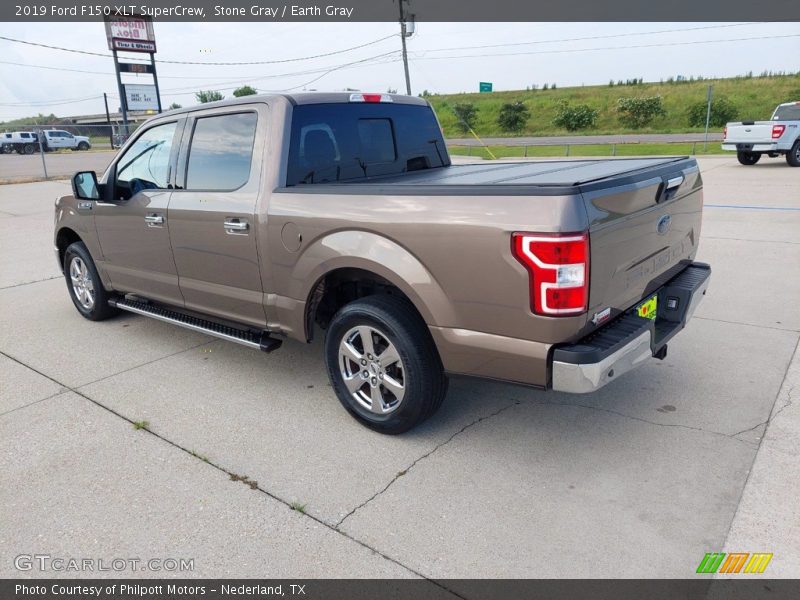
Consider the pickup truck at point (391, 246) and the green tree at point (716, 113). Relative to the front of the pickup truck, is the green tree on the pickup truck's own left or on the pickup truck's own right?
on the pickup truck's own right

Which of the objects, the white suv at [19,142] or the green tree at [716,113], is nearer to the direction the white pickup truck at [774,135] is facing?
the green tree

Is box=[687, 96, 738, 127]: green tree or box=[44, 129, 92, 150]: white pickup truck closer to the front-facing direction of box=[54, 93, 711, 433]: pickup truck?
the white pickup truck

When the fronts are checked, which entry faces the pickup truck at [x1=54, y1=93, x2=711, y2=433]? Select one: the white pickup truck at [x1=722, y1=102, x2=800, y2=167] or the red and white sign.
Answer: the red and white sign

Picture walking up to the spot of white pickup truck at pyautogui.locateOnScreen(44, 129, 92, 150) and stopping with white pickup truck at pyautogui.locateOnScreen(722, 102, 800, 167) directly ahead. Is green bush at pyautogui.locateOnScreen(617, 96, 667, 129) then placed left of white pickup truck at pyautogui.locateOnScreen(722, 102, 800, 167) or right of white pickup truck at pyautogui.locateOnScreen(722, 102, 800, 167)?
left

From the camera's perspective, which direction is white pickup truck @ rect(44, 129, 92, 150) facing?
to the viewer's right

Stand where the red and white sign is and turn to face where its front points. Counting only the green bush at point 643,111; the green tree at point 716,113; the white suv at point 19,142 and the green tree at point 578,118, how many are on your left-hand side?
3

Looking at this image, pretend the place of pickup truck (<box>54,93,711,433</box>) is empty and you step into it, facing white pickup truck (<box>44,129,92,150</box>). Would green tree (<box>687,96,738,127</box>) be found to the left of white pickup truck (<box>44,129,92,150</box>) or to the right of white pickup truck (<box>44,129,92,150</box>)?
right

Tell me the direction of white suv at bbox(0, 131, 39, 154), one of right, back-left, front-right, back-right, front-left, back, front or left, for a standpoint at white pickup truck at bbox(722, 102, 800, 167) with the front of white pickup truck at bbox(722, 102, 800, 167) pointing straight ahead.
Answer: back-left

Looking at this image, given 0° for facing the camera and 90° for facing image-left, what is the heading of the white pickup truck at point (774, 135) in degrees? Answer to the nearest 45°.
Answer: approximately 225°

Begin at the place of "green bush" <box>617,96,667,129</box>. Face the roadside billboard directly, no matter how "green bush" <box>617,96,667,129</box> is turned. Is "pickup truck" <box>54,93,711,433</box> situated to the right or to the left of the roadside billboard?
left

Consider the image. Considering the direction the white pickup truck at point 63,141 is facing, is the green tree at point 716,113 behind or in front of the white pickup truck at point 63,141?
in front
